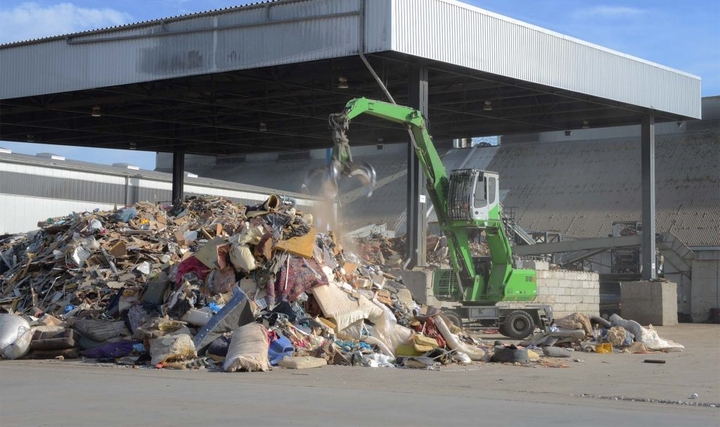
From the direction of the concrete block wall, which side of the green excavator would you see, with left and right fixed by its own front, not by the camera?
back

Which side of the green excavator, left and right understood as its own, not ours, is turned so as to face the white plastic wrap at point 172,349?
front

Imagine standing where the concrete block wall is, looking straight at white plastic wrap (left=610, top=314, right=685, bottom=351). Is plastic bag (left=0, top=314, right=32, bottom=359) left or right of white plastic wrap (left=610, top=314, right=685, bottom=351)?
right

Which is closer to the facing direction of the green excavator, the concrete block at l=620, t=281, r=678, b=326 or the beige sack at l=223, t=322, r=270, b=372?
the beige sack

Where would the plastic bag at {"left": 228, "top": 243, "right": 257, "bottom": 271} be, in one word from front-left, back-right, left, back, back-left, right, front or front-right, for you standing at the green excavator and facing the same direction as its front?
front

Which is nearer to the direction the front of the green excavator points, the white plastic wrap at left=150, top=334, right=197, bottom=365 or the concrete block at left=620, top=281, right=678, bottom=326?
the white plastic wrap

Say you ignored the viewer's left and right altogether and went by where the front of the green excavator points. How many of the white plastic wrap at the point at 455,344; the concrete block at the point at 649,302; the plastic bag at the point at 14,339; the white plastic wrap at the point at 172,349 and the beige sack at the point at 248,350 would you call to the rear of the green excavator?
1

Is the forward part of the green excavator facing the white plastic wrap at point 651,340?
no

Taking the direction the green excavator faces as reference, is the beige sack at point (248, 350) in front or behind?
in front

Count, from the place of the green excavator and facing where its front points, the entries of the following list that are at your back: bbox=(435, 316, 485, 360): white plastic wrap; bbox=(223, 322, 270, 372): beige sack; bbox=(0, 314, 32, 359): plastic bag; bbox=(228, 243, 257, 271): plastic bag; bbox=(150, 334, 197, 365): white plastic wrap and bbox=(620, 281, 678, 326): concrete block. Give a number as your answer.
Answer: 1

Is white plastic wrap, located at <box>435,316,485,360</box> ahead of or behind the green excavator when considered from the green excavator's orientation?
ahead

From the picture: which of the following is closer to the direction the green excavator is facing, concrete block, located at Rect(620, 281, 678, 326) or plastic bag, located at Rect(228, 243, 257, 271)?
the plastic bag

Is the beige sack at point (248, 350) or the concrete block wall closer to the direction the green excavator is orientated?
the beige sack

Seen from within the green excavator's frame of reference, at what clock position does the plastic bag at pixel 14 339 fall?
The plastic bag is roughly at 12 o'clock from the green excavator.

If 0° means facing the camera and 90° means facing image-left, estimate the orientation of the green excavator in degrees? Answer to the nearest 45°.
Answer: approximately 45°
